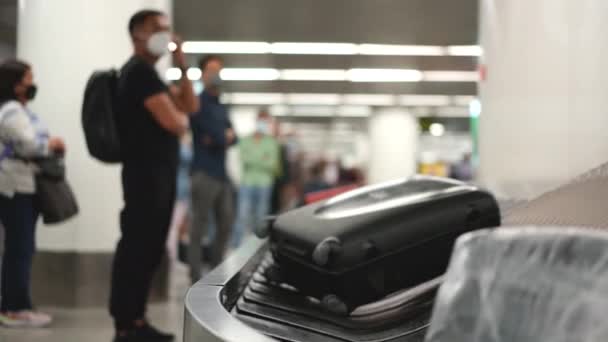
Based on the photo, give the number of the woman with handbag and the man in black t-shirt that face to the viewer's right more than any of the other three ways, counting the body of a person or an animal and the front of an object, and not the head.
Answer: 2

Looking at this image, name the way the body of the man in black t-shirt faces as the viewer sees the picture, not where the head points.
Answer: to the viewer's right

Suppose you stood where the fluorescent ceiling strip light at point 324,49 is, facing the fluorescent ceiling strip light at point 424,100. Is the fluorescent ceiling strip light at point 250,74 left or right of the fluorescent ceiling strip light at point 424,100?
left

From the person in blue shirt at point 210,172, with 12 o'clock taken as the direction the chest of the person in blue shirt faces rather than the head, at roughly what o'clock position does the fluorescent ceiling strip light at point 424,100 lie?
The fluorescent ceiling strip light is roughly at 8 o'clock from the person in blue shirt.

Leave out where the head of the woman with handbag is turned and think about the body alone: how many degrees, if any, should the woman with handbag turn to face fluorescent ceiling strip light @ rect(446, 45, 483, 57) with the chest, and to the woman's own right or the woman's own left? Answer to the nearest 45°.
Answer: approximately 45° to the woman's own left

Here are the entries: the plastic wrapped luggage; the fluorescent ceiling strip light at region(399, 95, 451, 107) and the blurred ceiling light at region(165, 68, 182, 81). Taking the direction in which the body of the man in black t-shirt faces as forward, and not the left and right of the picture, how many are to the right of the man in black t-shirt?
1

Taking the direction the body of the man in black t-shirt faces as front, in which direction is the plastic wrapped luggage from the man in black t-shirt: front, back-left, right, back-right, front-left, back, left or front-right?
right

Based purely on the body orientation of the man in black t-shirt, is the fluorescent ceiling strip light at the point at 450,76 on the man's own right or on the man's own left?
on the man's own left

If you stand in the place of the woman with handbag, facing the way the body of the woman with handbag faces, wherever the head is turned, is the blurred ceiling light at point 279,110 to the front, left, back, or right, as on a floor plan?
left

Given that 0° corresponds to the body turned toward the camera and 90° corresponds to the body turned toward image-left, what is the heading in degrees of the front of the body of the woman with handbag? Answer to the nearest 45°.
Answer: approximately 270°

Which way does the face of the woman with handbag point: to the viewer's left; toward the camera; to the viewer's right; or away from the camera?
to the viewer's right
